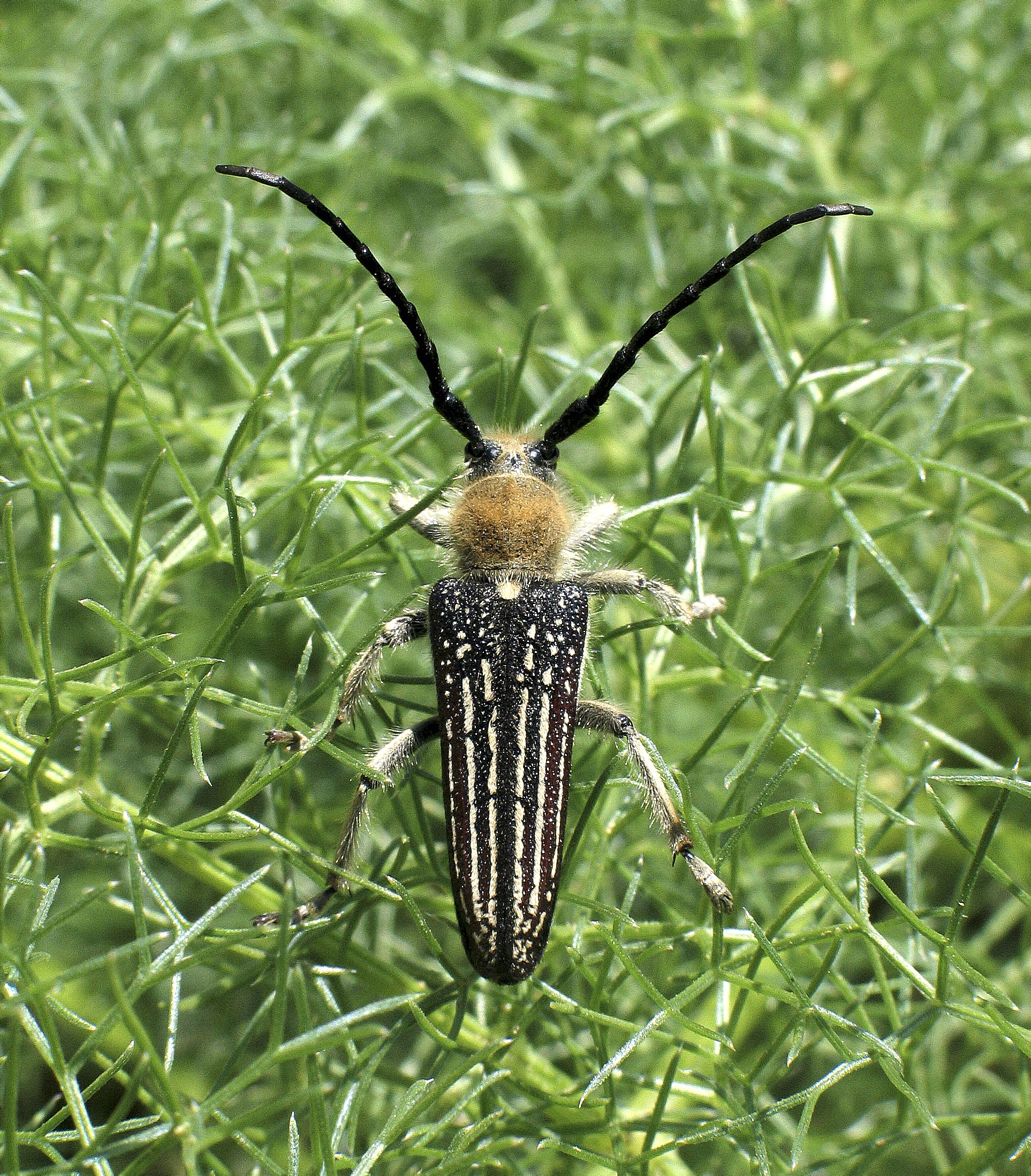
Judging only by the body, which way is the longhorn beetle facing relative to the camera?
away from the camera
